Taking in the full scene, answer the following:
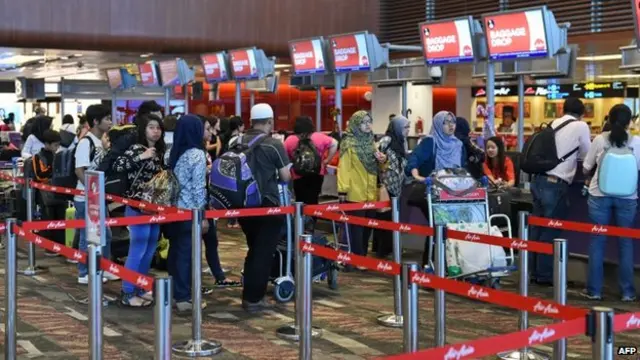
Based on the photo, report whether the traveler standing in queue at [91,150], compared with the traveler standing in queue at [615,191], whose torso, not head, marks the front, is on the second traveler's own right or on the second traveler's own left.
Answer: on the second traveler's own left

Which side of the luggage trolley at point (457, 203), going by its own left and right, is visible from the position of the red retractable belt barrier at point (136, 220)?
right

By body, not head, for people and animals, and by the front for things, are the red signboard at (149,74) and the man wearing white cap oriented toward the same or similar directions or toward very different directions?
very different directions

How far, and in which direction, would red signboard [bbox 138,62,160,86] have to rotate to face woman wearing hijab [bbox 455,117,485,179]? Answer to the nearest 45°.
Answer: approximately 45° to its left

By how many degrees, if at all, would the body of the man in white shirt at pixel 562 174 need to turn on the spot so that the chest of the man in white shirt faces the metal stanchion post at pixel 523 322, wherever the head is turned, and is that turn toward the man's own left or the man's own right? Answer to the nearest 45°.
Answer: approximately 135° to the man's own right

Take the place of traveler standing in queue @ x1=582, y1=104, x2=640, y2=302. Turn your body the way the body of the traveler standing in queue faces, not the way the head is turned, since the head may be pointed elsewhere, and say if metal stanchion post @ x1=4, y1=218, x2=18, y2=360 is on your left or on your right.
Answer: on your left

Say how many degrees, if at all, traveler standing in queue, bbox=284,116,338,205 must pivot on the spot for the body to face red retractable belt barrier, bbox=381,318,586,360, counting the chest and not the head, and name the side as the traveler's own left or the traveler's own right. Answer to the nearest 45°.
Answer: approximately 180°

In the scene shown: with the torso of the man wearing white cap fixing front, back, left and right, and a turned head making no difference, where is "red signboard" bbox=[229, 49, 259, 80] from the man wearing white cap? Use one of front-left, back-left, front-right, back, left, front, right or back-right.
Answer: front-left

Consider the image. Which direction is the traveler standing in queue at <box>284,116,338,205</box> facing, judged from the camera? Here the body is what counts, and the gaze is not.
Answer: away from the camera
